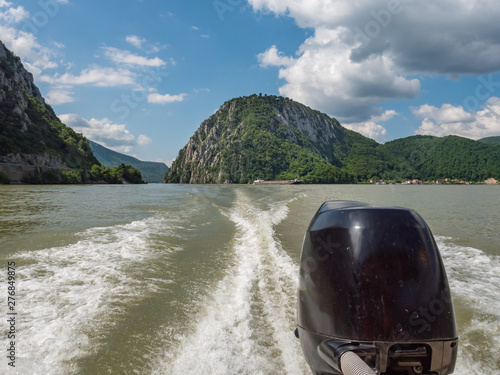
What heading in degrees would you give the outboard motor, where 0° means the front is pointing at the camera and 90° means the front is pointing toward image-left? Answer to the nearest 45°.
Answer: approximately 0°
